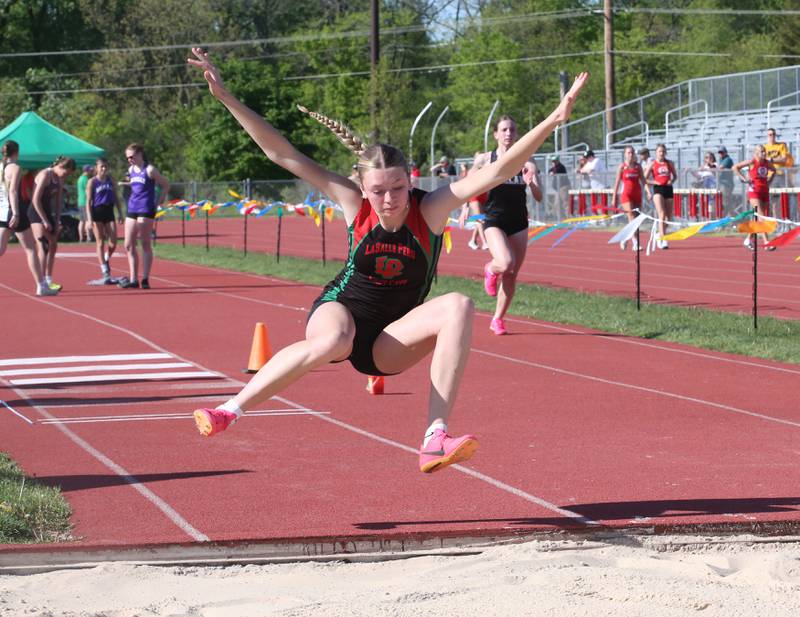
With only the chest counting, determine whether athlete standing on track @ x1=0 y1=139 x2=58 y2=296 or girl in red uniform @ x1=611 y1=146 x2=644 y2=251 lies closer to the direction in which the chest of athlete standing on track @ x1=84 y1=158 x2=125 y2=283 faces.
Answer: the athlete standing on track

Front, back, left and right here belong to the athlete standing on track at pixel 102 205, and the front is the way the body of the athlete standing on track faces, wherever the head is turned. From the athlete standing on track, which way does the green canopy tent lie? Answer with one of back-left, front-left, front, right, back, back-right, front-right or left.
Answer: back

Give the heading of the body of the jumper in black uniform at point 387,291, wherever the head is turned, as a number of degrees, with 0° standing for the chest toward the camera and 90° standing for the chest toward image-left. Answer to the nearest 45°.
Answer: approximately 0°

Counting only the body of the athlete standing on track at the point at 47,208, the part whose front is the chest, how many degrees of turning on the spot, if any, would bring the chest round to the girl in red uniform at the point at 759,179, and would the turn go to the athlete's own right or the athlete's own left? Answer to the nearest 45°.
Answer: approximately 45° to the athlete's own left

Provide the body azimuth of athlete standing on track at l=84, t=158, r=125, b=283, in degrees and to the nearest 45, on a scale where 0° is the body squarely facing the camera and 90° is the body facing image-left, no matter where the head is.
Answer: approximately 0°

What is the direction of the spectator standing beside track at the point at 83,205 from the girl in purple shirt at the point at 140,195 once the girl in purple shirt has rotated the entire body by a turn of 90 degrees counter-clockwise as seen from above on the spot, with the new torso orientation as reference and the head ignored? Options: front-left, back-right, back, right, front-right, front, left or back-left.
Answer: back-left

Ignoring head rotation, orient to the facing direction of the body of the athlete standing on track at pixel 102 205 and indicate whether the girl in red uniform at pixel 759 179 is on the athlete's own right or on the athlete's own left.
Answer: on the athlete's own left

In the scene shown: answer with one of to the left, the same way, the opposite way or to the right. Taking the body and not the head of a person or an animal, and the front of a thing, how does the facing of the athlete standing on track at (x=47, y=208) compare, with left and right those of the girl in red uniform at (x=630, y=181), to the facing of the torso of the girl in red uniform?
to the left

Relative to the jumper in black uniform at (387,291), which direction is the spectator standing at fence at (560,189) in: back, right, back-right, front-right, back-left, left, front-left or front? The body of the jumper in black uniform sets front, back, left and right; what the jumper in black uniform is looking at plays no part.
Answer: back

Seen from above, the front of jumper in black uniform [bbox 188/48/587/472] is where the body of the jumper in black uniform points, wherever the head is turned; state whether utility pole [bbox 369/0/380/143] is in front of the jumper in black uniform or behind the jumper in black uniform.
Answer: behind

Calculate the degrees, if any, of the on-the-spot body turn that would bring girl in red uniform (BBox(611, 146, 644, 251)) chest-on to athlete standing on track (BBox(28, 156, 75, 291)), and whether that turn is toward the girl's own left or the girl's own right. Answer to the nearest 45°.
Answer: approximately 45° to the girl's own right

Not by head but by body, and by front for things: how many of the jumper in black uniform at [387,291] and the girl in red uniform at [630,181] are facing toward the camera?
2
